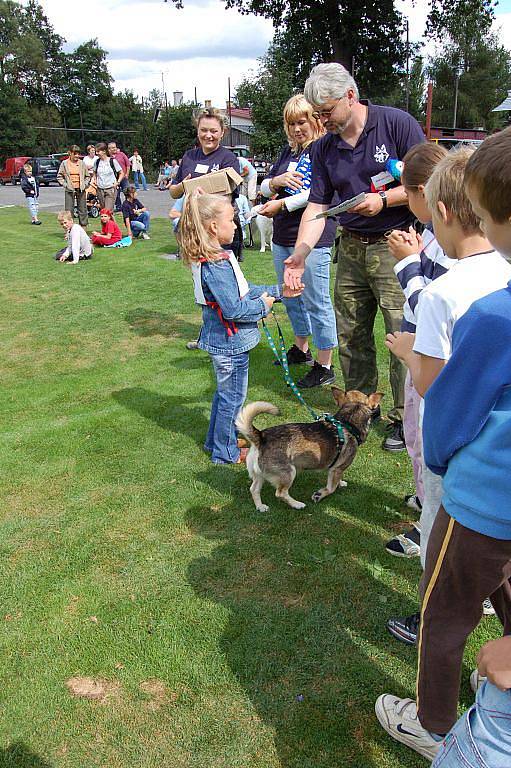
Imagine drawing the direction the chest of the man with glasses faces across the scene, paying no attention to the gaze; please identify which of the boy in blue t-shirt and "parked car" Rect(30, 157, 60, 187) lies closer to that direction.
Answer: the boy in blue t-shirt

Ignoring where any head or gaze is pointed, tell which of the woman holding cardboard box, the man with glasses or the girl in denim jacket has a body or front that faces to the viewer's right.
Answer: the girl in denim jacket

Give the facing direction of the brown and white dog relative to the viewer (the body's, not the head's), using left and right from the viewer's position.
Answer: facing away from the viewer and to the right of the viewer

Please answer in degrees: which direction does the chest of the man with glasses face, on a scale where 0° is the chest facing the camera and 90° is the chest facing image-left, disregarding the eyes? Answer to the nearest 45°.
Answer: approximately 45°

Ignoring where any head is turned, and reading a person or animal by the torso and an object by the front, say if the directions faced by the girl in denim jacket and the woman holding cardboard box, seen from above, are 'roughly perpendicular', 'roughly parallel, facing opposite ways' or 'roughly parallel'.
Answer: roughly perpendicular

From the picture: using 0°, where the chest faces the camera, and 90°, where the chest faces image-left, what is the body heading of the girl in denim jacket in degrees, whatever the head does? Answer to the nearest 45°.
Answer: approximately 270°

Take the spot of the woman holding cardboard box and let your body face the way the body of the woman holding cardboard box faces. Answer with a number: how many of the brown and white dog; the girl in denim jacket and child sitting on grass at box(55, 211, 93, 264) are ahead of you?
2

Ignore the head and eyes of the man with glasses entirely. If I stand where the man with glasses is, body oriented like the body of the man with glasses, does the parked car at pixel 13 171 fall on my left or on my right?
on my right

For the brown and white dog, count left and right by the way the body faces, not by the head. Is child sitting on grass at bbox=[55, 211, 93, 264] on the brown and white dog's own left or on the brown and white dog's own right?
on the brown and white dog's own left

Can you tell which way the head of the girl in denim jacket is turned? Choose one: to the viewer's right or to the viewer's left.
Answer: to the viewer's right

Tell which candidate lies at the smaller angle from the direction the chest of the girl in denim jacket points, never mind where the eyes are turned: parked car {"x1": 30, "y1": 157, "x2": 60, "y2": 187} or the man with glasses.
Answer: the man with glasses
